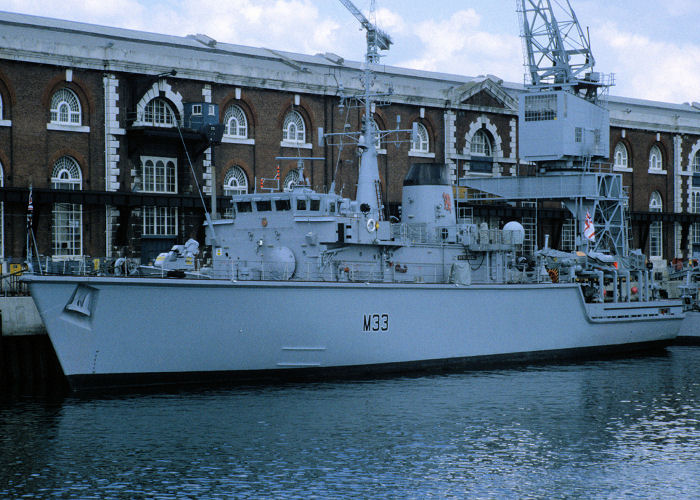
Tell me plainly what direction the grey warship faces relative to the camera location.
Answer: facing the viewer and to the left of the viewer

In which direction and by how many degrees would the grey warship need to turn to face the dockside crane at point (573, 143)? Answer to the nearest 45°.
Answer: approximately 180°
